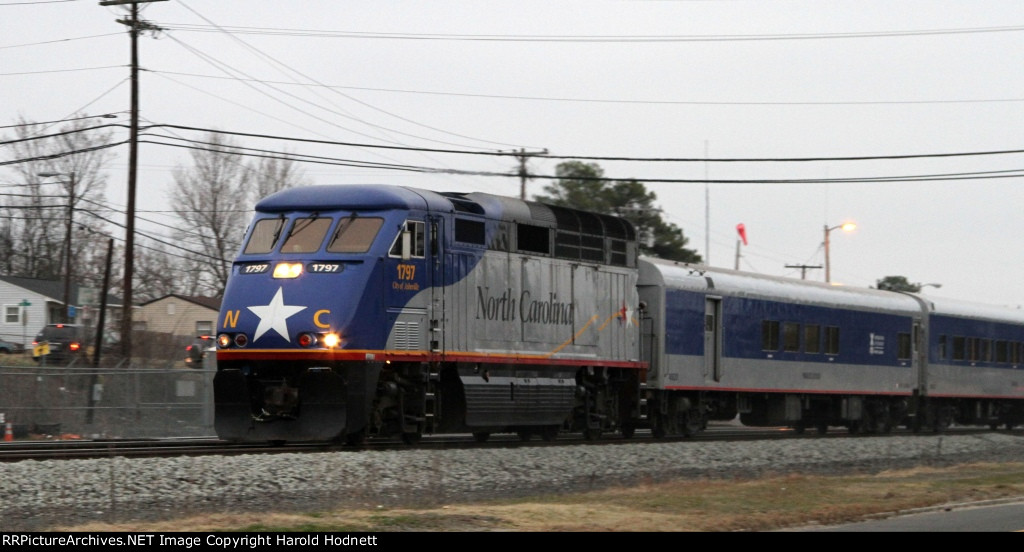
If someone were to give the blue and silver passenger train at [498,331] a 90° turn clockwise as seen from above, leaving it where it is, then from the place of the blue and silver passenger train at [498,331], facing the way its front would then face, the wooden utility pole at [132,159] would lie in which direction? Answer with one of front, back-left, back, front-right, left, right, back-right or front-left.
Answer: front

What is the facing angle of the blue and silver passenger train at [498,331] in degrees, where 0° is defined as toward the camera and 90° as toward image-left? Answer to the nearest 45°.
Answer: approximately 45°

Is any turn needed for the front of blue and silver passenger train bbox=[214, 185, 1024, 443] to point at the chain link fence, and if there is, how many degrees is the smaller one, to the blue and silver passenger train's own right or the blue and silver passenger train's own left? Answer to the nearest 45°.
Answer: approximately 90° to the blue and silver passenger train's own right
